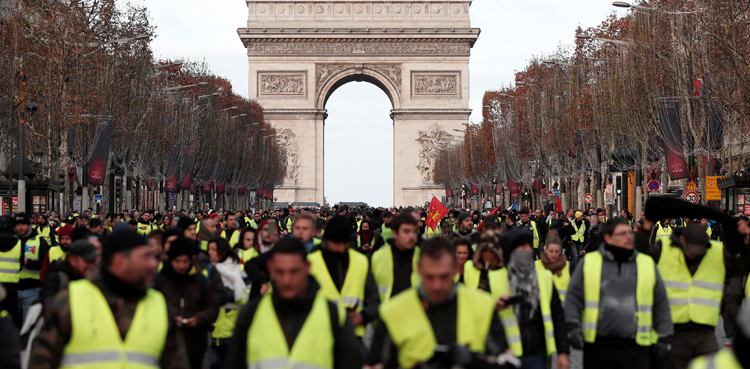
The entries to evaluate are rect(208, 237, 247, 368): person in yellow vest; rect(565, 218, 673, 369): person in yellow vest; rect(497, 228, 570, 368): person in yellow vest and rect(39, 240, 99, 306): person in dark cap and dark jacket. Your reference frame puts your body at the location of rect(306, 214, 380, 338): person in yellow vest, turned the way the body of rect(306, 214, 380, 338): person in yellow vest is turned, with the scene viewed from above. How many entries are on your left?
2

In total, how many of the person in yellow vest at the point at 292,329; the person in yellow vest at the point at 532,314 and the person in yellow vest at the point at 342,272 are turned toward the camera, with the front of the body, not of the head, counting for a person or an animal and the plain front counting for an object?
3

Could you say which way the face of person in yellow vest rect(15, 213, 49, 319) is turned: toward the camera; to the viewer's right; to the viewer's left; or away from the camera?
toward the camera

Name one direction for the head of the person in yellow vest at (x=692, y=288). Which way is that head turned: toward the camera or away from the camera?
toward the camera

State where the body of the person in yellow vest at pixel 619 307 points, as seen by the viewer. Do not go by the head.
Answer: toward the camera

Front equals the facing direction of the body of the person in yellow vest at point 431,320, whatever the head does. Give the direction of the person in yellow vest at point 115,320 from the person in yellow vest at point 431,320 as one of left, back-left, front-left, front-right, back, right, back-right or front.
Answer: right

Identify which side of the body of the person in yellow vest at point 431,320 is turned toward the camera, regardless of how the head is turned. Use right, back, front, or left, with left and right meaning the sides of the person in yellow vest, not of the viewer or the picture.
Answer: front

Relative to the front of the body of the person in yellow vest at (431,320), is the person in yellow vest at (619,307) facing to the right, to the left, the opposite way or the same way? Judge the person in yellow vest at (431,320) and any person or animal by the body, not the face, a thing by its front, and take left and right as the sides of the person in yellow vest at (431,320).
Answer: the same way

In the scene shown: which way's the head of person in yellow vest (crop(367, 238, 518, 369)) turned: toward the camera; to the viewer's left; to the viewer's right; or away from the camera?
toward the camera

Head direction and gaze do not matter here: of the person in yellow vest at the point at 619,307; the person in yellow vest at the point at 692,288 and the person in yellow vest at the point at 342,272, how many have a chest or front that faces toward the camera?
3

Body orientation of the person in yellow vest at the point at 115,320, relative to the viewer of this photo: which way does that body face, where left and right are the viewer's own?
facing the viewer and to the right of the viewer

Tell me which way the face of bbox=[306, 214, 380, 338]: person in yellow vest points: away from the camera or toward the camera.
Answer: toward the camera

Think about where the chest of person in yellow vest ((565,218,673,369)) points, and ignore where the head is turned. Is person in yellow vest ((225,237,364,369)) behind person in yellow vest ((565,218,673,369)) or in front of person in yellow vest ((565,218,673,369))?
in front

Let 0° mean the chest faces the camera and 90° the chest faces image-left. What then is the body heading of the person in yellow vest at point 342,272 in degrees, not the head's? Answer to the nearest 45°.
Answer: approximately 0°
